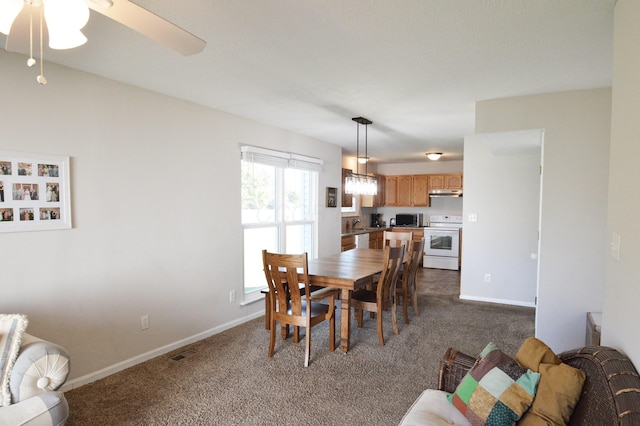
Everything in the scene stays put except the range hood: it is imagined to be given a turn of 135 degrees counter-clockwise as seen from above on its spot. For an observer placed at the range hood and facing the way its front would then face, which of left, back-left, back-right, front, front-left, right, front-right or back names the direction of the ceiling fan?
back-right

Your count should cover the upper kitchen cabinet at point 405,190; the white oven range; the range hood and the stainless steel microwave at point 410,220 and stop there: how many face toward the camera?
4

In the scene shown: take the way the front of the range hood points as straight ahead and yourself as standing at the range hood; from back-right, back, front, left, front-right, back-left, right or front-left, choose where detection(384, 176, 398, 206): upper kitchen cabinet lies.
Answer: right

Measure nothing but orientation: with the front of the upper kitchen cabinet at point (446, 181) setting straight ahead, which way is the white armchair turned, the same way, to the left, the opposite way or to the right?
to the left

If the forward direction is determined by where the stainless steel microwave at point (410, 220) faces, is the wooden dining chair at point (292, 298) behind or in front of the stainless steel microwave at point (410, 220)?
in front

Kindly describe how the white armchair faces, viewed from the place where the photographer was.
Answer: facing the viewer and to the right of the viewer

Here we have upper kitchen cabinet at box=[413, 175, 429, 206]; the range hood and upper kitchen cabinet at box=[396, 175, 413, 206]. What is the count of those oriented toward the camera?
3

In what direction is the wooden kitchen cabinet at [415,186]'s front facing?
toward the camera

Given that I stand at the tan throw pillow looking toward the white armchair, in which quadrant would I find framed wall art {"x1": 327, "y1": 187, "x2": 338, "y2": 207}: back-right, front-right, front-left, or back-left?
front-right

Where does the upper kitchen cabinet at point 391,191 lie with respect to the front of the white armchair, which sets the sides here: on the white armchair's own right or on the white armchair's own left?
on the white armchair's own left

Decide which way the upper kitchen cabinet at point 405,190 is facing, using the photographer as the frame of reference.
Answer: facing the viewer

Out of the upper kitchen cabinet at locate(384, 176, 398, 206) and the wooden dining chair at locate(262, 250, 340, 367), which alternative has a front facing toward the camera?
the upper kitchen cabinet

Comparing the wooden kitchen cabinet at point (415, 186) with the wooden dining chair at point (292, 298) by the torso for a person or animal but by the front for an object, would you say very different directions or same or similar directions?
very different directions

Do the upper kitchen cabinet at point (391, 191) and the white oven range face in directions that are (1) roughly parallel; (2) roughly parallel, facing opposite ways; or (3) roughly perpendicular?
roughly parallel

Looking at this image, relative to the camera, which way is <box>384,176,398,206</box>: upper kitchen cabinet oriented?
toward the camera
